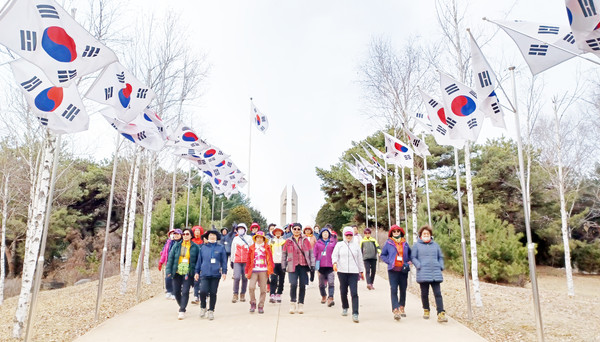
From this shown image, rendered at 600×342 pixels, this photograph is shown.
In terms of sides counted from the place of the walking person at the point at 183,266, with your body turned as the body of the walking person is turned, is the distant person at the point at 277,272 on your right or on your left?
on your left

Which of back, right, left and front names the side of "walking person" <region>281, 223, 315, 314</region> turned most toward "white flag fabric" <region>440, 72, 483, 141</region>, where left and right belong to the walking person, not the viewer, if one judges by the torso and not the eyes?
left

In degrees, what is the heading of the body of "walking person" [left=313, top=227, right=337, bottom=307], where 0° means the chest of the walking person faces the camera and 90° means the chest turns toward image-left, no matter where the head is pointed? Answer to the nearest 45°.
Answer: approximately 0°

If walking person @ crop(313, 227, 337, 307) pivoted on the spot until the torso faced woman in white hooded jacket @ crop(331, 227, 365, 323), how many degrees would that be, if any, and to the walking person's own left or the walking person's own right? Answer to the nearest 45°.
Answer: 0° — they already face them

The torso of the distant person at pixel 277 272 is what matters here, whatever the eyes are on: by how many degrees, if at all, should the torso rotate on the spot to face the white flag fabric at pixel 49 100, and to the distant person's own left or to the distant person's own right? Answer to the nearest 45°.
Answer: approximately 45° to the distant person's own right

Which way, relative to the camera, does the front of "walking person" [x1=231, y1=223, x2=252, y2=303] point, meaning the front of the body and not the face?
toward the camera

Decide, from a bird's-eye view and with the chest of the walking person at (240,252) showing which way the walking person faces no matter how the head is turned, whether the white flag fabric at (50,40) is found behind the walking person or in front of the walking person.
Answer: in front

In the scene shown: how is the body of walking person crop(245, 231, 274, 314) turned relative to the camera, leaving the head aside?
toward the camera

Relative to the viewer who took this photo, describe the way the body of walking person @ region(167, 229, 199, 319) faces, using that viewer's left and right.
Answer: facing the viewer

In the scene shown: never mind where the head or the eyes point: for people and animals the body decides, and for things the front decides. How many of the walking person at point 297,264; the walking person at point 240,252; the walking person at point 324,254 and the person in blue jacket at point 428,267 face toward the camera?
4

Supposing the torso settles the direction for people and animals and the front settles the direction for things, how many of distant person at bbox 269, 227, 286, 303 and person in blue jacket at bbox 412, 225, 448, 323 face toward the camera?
2

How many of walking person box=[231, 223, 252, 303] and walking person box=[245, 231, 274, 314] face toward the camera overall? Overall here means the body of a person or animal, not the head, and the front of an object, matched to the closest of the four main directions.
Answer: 2
